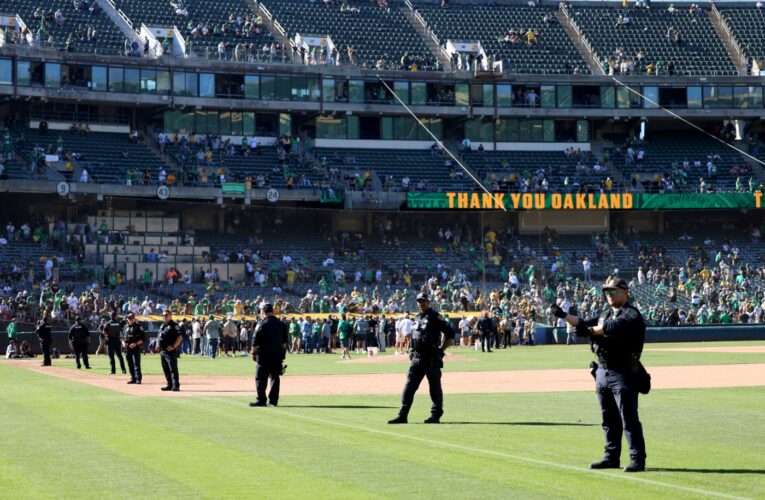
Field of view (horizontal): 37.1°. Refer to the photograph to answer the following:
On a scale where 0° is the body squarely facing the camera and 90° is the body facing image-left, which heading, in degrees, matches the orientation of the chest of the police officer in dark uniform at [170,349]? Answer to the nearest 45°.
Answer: approximately 45°

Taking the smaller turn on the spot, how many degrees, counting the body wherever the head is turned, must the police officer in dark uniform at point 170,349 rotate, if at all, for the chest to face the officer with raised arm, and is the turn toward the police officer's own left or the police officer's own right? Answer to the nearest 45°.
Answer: approximately 45° to the police officer's own left

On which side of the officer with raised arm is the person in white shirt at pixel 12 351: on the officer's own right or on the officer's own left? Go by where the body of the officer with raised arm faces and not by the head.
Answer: on the officer's own right

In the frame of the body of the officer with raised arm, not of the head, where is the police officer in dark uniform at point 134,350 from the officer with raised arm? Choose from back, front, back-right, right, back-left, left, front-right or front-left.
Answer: right

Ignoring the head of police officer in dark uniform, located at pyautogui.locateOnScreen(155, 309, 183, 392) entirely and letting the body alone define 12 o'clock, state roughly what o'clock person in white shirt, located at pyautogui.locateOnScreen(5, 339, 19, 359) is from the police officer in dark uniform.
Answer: The person in white shirt is roughly at 4 o'clock from the police officer in dark uniform.

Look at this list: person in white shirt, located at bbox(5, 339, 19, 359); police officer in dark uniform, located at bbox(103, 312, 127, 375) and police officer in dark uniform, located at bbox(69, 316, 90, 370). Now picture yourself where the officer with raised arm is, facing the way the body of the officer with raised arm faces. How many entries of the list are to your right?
3

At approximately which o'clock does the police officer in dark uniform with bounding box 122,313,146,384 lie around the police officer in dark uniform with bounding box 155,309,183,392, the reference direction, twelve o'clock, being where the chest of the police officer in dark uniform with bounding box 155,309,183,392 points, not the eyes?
the police officer in dark uniform with bounding box 122,313,146,384 is roughly at 4 o'clock from the police officer in dark uniform with bounding box 155,309,183,392.

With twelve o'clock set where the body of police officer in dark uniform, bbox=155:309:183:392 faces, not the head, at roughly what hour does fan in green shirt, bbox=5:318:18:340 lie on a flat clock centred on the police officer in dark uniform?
The fan in green shirt is roughly at 4 o'clock from the police officer in dark uniform.

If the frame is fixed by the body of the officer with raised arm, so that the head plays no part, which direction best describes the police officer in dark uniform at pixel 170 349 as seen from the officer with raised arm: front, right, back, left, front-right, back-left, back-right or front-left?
right

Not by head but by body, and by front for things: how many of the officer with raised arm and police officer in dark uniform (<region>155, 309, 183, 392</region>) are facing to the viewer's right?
0

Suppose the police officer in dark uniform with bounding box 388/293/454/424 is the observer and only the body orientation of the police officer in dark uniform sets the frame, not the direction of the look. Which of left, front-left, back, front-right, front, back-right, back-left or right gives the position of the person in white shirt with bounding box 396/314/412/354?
back-right

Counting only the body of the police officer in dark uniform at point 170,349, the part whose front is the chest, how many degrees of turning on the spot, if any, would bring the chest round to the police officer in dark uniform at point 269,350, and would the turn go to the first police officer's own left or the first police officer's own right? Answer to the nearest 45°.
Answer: approximately 45° to the first police officer's own left

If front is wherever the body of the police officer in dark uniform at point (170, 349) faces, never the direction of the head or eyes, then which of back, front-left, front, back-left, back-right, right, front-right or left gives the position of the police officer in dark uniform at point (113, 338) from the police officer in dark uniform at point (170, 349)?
back-right
